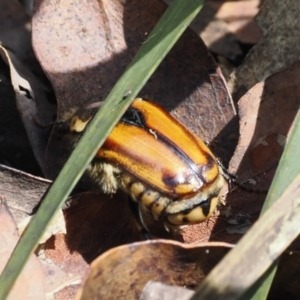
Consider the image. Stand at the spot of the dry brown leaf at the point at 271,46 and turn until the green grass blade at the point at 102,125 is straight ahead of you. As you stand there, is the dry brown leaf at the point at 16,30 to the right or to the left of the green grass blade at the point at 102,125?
right

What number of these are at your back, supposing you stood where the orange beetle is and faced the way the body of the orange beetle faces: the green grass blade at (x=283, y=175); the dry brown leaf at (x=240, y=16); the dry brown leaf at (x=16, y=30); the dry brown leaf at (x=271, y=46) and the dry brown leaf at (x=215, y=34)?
1

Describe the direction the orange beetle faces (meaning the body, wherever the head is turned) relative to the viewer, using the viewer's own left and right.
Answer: facing away from the viewer and to the left of the viewer

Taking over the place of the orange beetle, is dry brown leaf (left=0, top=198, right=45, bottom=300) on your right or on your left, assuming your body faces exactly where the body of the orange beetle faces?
on your left

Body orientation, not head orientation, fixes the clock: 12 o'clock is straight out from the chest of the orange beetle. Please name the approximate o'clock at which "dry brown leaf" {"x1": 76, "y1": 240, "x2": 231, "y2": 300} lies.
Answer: The dry brown leaf is roughly at 7 o'clock from the orange beetle.

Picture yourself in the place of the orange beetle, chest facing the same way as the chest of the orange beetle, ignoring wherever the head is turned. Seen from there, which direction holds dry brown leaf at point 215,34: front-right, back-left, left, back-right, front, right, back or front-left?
front-right

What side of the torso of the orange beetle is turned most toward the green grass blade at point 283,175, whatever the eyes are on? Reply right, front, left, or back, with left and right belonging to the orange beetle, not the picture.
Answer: back

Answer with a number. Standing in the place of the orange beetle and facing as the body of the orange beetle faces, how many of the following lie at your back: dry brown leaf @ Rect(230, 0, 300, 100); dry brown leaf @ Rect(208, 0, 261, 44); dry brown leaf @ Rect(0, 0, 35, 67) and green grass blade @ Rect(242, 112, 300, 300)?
1

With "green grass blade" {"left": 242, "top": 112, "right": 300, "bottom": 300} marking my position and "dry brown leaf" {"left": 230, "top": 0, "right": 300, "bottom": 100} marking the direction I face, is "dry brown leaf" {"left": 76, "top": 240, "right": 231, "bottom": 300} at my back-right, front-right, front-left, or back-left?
back-left
